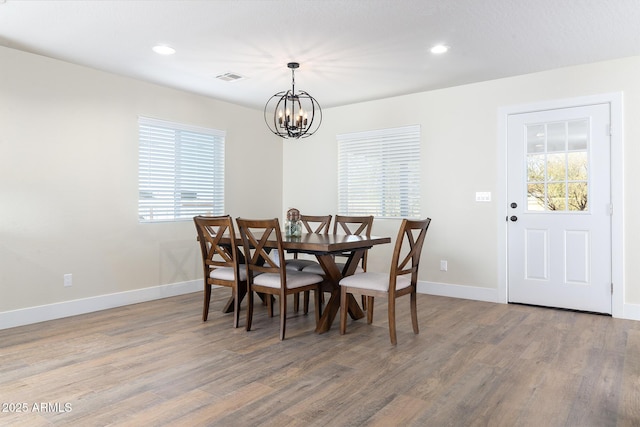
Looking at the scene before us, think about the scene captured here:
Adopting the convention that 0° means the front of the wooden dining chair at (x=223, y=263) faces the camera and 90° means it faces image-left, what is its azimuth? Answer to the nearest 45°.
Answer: approximately 225°

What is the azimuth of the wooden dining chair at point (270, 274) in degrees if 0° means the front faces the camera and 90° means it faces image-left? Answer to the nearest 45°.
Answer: approximately 225°

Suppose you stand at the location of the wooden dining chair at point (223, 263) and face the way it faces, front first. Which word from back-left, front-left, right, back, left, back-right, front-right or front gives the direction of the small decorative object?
front-right

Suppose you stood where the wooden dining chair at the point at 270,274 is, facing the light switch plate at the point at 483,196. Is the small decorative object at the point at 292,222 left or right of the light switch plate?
left

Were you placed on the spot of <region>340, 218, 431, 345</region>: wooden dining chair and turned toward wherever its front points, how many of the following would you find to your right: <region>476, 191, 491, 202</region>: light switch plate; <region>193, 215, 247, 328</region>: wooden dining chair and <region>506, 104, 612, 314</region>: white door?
2

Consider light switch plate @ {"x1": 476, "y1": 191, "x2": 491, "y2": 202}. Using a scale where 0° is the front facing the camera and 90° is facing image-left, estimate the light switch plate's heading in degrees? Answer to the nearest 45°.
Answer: approximately 0°

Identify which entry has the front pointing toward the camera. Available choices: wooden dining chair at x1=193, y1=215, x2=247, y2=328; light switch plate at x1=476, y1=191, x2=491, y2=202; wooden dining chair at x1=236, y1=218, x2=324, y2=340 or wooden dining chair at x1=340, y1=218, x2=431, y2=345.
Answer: the light switch plate

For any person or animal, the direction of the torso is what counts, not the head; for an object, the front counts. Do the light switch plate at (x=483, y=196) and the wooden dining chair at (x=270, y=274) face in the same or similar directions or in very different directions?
very different directions

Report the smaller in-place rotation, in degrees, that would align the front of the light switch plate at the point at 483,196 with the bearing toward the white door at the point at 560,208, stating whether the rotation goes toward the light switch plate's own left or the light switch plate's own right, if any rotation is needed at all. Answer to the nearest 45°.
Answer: approximately 90° to the light switch plate's own left

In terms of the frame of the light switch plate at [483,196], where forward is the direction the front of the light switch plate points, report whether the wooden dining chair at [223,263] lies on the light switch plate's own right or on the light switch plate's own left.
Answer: on the light switch plate's own right

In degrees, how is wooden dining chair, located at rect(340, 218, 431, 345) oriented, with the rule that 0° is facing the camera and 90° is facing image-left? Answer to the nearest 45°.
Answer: approximately 135°
